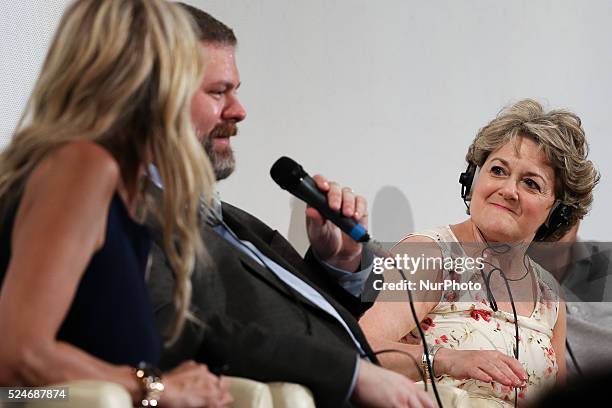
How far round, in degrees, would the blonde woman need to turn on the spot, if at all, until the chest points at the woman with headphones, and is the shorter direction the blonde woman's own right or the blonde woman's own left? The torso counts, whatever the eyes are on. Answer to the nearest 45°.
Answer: approximately 45° to the blonde woman's own left

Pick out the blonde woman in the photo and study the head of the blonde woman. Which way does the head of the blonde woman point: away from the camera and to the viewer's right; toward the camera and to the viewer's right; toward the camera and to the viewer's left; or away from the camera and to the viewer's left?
away from the camera and to the viewer's right

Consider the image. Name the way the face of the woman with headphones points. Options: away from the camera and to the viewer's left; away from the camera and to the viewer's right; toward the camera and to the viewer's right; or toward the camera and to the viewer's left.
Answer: toward the camera and to the viewer's left

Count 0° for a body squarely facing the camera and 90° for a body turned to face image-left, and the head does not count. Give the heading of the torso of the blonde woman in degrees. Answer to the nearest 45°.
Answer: approximately 270°
